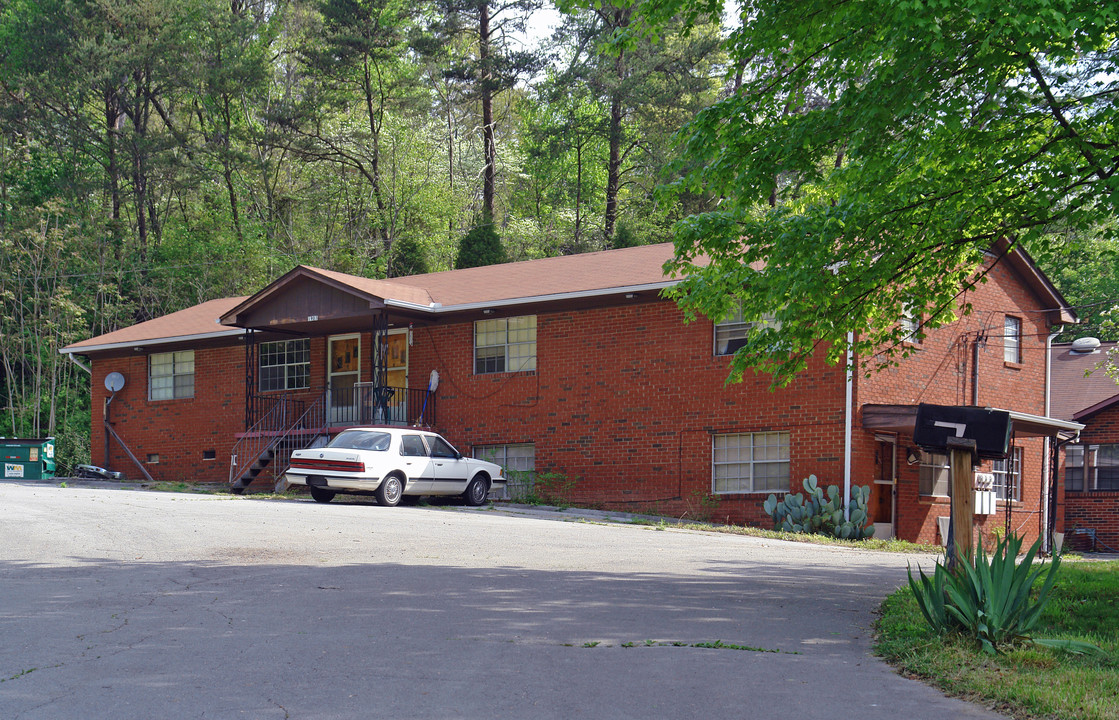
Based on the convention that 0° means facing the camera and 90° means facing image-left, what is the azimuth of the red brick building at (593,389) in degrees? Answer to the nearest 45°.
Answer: approximately 45°

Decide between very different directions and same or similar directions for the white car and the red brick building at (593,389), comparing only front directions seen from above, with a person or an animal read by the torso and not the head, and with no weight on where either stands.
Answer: very different directions

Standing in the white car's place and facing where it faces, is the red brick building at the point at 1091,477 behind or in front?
in front

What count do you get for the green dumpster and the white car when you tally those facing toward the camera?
1

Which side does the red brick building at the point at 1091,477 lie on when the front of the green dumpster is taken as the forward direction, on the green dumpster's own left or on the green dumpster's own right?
on the green dumpster's own left

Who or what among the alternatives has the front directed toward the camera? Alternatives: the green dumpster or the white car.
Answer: the green dumpster

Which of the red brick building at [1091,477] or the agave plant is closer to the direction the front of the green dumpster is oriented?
the agave plant

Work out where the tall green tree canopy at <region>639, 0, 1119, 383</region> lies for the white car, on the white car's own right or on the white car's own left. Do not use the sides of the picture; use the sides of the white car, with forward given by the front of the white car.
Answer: on the white car's own right

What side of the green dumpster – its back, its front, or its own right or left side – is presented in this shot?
front

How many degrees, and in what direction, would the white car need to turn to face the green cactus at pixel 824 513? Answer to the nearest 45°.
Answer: approximately 45° to its right

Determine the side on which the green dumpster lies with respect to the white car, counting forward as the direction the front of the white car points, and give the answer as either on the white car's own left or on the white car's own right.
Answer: on the white car's own left

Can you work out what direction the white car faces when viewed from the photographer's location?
facing away from the viewer and to the right of the viewer
